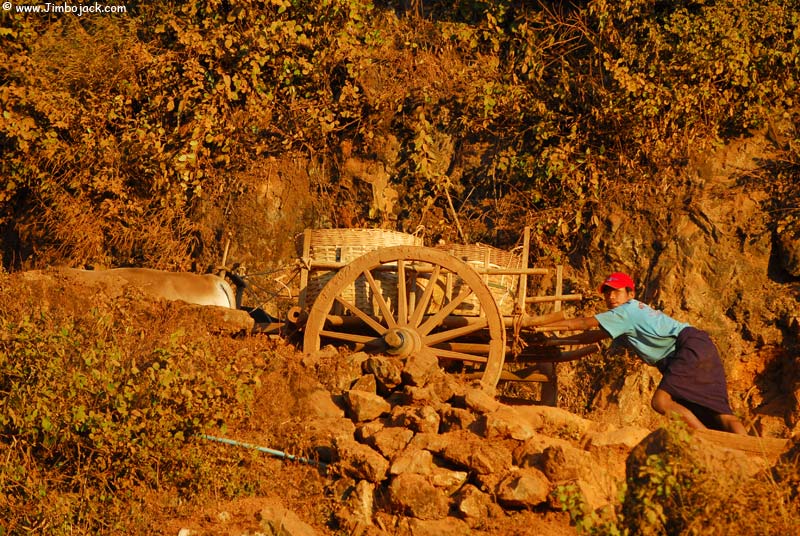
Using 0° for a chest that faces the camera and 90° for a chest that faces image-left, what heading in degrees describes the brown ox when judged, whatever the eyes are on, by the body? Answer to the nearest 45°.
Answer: approximately 90°

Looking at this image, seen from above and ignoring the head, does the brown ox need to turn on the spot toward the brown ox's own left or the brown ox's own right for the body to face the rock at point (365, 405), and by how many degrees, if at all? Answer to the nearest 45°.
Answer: approximately 90° to the brown ox's own left

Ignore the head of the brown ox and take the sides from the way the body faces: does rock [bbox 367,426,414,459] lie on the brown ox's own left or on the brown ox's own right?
on the brown ox's own left

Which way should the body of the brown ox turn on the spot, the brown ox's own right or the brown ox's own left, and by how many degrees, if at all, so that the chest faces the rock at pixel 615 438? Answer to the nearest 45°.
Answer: approximately 135° to the brown ox's own left

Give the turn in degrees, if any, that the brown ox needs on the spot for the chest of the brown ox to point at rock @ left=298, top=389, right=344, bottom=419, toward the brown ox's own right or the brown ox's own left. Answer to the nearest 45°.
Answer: approximately 90° to the brown ox's own left

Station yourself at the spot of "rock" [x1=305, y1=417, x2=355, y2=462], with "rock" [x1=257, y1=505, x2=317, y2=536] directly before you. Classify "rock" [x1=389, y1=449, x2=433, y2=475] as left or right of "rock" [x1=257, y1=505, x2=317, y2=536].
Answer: left

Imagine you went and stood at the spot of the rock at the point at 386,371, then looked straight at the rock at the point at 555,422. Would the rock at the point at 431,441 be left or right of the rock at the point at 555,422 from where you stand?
right

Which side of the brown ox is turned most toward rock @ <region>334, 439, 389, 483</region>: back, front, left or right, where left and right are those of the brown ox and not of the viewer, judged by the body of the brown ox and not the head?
left

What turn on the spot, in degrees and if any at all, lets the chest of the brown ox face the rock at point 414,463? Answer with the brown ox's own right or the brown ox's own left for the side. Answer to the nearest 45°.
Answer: approximately 90° to the brown ox's own left

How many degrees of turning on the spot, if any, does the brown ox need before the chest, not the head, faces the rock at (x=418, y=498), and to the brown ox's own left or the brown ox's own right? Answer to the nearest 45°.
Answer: approximately 90° to the brown ox's own left

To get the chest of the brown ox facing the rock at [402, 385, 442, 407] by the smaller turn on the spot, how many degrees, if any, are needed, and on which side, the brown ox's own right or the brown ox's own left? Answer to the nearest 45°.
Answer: approximately 135° to the brown ox's own left

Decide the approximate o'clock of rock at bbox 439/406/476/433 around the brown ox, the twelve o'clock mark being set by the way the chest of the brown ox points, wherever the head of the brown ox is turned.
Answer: The rock is roughly at 8 o'clock from the brown ox.

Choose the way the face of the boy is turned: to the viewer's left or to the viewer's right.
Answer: to the viewer's left
